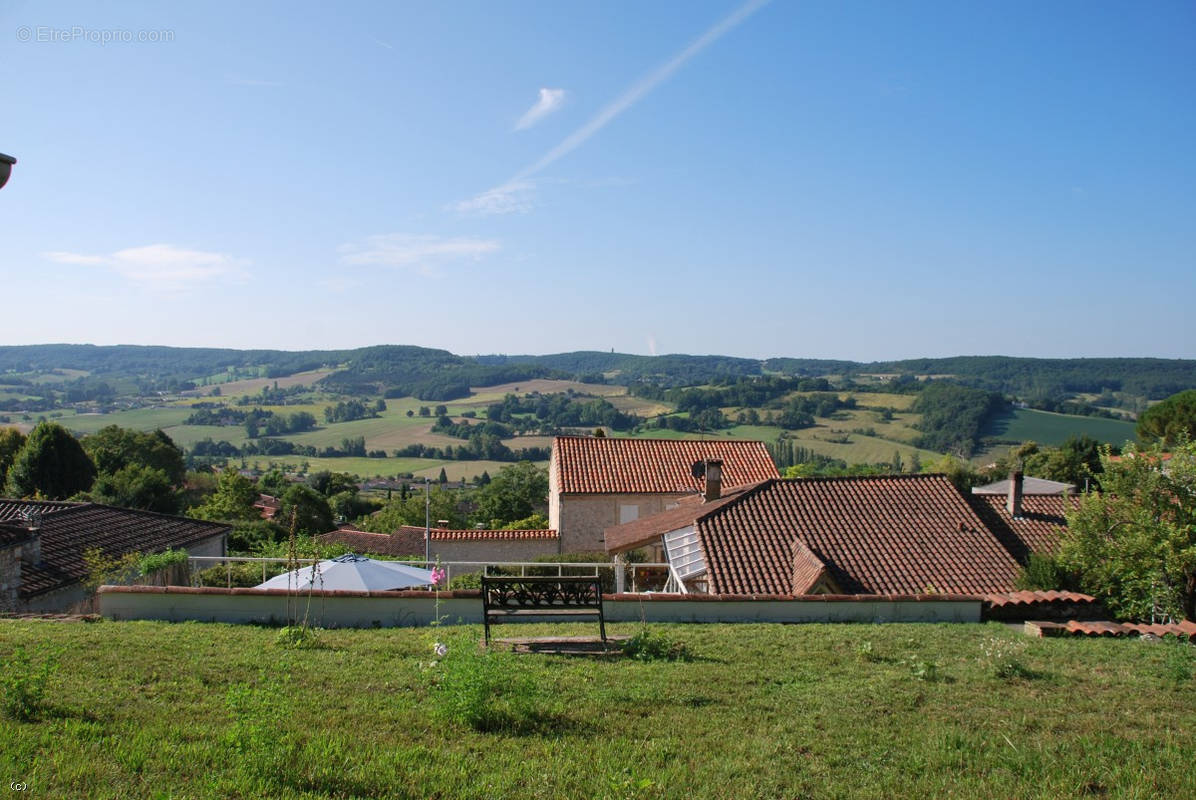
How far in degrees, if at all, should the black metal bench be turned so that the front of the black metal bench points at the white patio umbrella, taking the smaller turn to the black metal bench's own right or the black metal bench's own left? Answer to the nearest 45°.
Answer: approximately 45° to the black metal bench's own left

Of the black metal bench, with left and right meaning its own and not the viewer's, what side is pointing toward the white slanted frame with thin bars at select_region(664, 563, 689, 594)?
front

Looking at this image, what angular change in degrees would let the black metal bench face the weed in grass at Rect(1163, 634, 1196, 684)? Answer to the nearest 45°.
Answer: approximately 90° to its right

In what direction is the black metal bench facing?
away from the camera

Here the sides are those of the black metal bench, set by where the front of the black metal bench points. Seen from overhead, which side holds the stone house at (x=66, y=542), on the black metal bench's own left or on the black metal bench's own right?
on the black metal bench's own left

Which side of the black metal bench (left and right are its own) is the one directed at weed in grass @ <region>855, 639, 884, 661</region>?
right

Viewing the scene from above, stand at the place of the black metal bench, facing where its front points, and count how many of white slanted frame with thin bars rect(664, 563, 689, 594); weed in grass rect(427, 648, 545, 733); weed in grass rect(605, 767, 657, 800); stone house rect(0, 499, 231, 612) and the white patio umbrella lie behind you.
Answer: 2

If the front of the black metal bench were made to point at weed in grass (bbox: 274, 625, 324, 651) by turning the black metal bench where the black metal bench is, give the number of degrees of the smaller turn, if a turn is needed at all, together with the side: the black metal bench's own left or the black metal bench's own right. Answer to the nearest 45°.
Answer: approximately 90° to the black metal bench's own left

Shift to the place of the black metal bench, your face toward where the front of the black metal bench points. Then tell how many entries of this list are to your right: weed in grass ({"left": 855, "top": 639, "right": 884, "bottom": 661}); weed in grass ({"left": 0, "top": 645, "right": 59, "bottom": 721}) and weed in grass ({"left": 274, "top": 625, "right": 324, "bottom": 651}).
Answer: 1

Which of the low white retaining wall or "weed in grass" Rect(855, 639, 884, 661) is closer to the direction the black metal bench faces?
the low white retaining wall

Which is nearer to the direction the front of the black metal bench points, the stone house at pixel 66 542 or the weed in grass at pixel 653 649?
the stone house

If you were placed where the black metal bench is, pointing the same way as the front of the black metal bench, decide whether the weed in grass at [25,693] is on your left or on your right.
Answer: on your left

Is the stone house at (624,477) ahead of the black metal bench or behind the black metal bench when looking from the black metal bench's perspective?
ahead

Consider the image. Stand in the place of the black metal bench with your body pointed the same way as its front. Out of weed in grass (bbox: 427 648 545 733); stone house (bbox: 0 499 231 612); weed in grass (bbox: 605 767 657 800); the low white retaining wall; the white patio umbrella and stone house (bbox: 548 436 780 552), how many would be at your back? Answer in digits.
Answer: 2

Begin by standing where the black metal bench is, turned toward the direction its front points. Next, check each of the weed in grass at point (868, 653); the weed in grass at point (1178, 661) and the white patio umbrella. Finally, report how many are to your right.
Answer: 2

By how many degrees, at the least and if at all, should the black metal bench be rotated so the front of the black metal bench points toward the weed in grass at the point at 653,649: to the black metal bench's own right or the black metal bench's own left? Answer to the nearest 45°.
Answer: approximately 135° to the black metal bench's own right
